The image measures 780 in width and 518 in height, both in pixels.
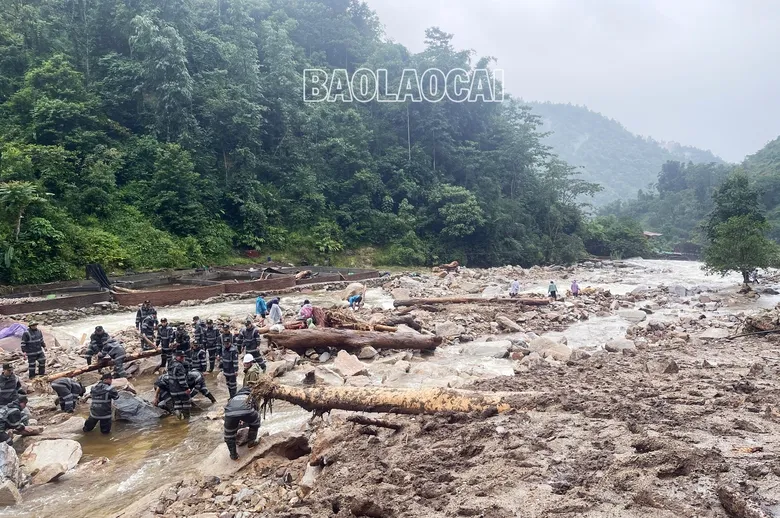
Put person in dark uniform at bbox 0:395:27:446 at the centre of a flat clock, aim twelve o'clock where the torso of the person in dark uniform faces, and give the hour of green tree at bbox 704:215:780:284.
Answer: The green tree is roughly at 12 o'clock from the person in dark uniform.

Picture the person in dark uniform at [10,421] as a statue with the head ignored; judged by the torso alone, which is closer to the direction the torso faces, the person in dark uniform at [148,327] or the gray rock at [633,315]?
the gray rock

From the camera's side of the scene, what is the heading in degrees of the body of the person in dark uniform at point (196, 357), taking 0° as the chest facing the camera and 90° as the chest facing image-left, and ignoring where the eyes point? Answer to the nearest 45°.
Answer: approximately 45°

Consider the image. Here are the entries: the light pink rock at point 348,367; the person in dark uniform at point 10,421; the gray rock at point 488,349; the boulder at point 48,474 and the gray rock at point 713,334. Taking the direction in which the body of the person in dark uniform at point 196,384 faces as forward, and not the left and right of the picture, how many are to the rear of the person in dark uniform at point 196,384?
3

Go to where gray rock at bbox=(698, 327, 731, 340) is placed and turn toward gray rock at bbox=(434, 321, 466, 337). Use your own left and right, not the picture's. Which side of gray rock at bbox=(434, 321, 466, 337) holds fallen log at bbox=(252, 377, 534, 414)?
left

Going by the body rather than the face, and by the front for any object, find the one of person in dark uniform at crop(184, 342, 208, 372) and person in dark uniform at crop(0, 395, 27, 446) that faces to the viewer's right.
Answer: person in dark uniform at crop(0, 395, 27, 446)

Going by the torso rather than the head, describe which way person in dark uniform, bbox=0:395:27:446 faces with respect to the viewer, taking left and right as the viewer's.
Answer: facing to the right of the viewer
